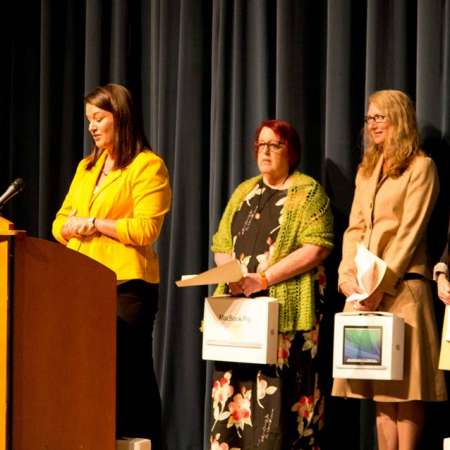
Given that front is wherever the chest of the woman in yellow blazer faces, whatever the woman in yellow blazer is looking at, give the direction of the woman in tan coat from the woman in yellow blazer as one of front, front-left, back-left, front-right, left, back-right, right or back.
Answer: back-left

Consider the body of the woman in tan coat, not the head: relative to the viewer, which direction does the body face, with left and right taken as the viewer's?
facing the viewer and to the left of the viewer

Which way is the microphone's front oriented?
to the viewer's right

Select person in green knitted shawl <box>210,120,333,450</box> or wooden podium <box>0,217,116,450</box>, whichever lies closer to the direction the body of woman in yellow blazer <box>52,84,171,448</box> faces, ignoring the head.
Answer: the wooden podium

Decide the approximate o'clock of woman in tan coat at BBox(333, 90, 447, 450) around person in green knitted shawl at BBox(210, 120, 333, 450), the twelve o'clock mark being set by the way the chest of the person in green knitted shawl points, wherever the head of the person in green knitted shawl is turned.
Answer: The woman in tan coat is roughly at 8 o'clock from the person in green knitted shawl.

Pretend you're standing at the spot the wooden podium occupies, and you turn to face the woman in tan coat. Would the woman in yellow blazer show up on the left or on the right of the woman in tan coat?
left

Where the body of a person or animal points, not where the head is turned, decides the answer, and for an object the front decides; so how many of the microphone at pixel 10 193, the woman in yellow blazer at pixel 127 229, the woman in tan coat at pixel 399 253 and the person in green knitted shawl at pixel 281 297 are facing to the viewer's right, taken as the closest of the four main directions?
1

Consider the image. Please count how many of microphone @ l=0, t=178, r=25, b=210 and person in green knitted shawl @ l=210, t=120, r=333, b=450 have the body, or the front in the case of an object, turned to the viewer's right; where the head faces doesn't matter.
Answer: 1
